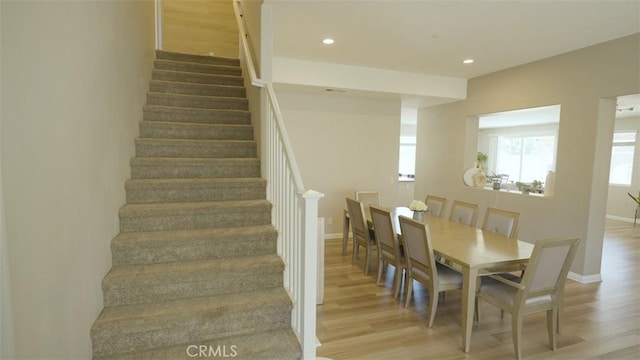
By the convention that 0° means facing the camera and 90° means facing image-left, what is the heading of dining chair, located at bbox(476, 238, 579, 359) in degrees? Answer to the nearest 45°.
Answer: approximately 135°

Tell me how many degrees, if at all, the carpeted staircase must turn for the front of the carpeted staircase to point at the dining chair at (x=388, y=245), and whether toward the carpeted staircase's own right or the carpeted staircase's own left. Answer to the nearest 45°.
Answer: approximately 90° to the carpeted staircase's own left

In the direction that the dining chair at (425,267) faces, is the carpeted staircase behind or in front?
behind

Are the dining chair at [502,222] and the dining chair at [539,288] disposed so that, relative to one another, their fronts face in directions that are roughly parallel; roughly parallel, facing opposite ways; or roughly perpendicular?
roughly perpendicular

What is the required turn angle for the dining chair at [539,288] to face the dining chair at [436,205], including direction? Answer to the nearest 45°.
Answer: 0° — it already faces it

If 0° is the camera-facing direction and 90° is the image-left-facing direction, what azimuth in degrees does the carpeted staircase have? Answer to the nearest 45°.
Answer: approximately 0°

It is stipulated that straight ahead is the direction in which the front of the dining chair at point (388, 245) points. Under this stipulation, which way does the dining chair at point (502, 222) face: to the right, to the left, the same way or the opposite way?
the opposite way

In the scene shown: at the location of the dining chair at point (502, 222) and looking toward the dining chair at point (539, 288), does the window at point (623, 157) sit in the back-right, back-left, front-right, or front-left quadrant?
back-left
